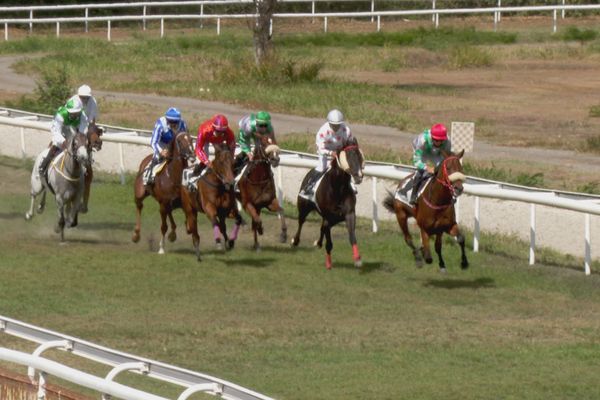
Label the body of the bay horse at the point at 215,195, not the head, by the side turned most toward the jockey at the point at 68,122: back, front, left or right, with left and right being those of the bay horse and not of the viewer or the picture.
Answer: back

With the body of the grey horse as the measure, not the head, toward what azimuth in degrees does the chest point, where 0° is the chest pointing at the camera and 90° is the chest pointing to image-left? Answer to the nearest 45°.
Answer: approximately 315°

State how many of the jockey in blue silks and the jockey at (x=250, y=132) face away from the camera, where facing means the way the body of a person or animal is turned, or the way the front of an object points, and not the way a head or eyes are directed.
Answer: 0

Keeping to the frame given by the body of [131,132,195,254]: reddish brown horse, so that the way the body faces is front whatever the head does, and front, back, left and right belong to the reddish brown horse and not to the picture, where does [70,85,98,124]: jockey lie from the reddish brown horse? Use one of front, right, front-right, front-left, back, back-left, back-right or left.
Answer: back

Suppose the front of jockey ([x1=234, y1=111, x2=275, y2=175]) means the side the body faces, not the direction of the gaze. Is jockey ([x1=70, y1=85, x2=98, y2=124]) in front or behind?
behind

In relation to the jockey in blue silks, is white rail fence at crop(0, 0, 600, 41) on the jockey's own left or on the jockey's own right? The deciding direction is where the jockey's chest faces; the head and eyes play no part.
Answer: on the jockey's own left

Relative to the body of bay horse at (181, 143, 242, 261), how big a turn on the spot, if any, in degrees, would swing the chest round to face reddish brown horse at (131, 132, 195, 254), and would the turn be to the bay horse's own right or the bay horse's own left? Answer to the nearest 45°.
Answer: approximately 180°

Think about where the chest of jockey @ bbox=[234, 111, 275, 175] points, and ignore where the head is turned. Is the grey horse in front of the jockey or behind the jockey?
behind

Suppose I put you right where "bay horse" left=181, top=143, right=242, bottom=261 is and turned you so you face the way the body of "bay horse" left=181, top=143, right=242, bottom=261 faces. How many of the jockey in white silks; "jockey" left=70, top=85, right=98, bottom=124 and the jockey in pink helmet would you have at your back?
1

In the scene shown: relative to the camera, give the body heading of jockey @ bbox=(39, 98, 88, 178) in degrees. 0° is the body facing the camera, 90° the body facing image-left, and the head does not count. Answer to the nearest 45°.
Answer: approximately 315°
